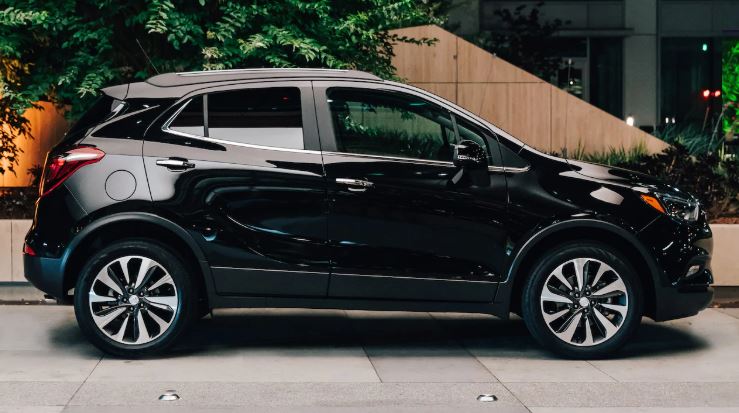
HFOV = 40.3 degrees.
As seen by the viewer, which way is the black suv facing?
to the viewer's right
